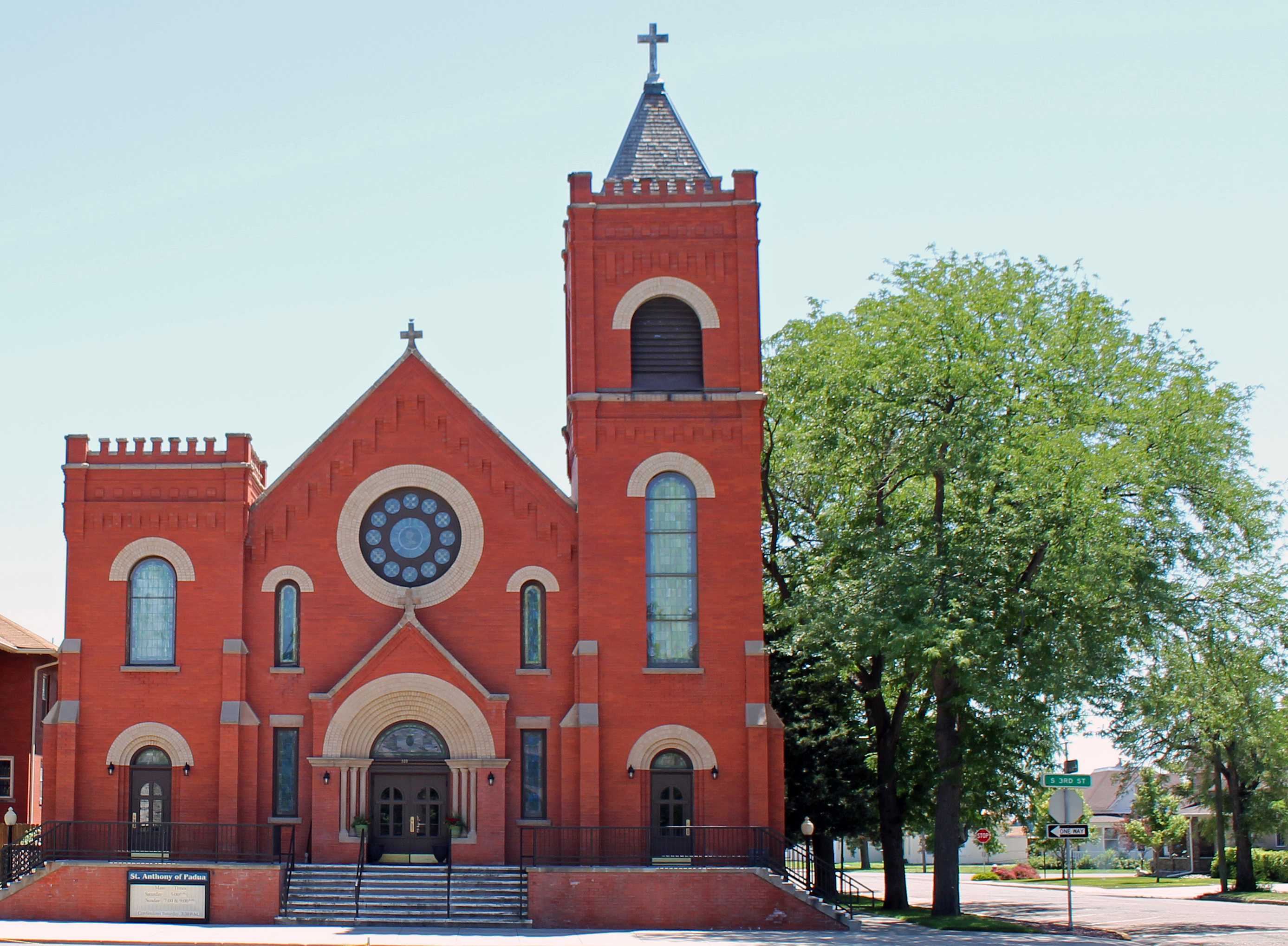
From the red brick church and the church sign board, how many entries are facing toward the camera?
2

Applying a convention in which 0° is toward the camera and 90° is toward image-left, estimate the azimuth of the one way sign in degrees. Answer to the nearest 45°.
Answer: approximately 0°

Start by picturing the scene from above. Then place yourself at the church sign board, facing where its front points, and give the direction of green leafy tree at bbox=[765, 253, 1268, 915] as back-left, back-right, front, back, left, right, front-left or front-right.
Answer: left

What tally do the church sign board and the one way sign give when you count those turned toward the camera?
2

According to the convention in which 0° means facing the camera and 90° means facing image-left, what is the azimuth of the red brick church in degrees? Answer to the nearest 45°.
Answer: approximately 0°

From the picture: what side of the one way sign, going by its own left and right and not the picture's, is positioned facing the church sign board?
right
